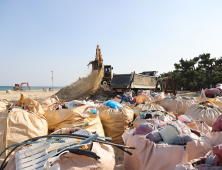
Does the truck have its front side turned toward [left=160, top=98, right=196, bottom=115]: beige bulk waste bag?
no

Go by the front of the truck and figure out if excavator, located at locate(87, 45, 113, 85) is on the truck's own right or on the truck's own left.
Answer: on the truck's own left

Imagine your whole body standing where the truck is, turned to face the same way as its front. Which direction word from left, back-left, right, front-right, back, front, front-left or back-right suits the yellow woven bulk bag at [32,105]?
back-right

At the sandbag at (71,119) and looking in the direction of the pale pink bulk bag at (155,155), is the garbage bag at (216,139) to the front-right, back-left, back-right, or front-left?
front-left

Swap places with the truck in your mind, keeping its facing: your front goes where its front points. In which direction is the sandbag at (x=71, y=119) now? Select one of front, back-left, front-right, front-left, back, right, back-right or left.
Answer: back-right

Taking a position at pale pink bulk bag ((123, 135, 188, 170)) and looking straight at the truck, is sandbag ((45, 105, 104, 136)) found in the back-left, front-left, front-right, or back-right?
front-left

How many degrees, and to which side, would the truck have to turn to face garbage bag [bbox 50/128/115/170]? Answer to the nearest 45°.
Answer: approximately 135° to its right

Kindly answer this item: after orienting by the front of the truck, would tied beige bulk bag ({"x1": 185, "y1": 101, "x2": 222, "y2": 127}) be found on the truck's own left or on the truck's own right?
on the truck's own right

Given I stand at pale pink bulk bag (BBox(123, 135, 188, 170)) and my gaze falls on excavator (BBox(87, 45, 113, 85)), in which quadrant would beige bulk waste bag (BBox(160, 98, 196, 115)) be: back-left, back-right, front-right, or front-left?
front-right

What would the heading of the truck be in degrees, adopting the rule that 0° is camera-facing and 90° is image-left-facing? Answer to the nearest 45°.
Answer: approximately 225°

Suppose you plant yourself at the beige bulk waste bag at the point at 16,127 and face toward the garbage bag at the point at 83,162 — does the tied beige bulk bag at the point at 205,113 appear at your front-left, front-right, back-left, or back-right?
front-left

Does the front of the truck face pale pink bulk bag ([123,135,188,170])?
no
